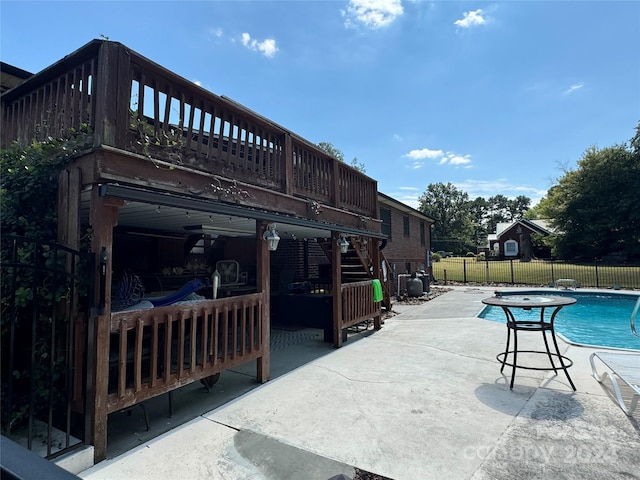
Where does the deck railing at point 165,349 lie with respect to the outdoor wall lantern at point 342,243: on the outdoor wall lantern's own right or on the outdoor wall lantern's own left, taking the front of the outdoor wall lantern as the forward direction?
on the outdoor wall lantern's own right

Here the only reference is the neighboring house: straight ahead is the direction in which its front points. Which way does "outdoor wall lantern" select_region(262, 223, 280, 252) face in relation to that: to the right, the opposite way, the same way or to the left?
to the left

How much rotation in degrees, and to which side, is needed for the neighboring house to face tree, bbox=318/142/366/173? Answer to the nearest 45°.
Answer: approximately 45° to its right

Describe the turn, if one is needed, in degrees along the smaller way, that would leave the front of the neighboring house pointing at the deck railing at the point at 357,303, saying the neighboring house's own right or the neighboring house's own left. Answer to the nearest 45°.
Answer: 0° — it already faces it

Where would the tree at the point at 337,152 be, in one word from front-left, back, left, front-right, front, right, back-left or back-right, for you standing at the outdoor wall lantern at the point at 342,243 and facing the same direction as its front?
back-left

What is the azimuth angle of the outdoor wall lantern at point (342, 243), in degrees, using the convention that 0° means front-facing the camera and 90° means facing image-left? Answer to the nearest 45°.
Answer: approximately 315°
